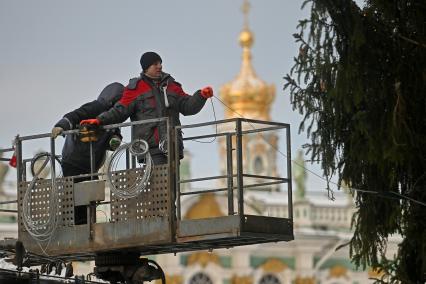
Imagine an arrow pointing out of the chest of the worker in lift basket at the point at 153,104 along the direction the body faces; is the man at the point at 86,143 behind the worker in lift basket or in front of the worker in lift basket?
behind

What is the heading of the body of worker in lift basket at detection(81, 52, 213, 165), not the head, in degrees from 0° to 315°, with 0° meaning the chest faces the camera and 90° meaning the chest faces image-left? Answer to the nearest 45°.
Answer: approximately 315°

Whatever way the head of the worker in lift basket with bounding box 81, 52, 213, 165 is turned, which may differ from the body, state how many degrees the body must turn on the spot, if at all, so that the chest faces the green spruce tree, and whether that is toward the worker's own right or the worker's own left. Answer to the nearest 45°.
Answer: approximately 45° to the worker's own left
